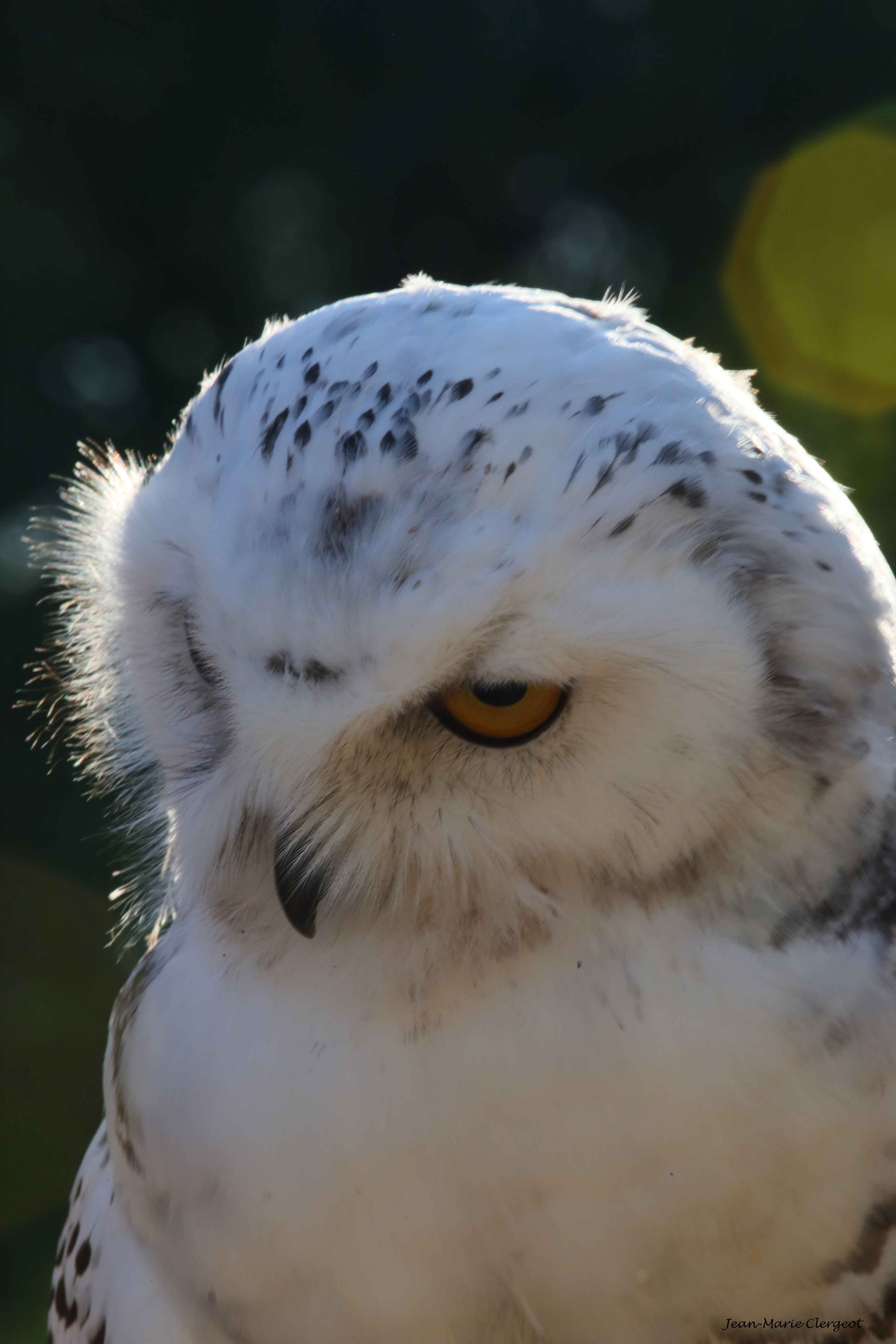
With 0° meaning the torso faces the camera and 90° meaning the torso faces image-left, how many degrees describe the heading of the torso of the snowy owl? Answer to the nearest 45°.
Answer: approximately 45°
